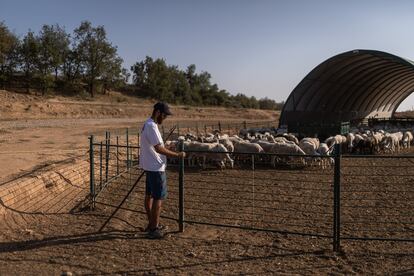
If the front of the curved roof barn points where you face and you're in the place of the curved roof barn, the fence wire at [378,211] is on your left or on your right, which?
on your left

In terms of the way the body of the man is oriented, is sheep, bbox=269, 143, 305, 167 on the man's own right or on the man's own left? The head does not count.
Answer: on the man's own left

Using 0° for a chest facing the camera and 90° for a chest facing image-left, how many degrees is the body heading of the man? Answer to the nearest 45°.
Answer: approximately 270°

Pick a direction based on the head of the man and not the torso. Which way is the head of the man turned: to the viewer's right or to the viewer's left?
to the viewer's right

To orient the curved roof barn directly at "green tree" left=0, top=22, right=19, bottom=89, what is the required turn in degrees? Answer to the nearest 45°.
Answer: approximately 45° to its right

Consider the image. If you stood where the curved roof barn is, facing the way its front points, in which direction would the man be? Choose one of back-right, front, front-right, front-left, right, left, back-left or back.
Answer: front-left
